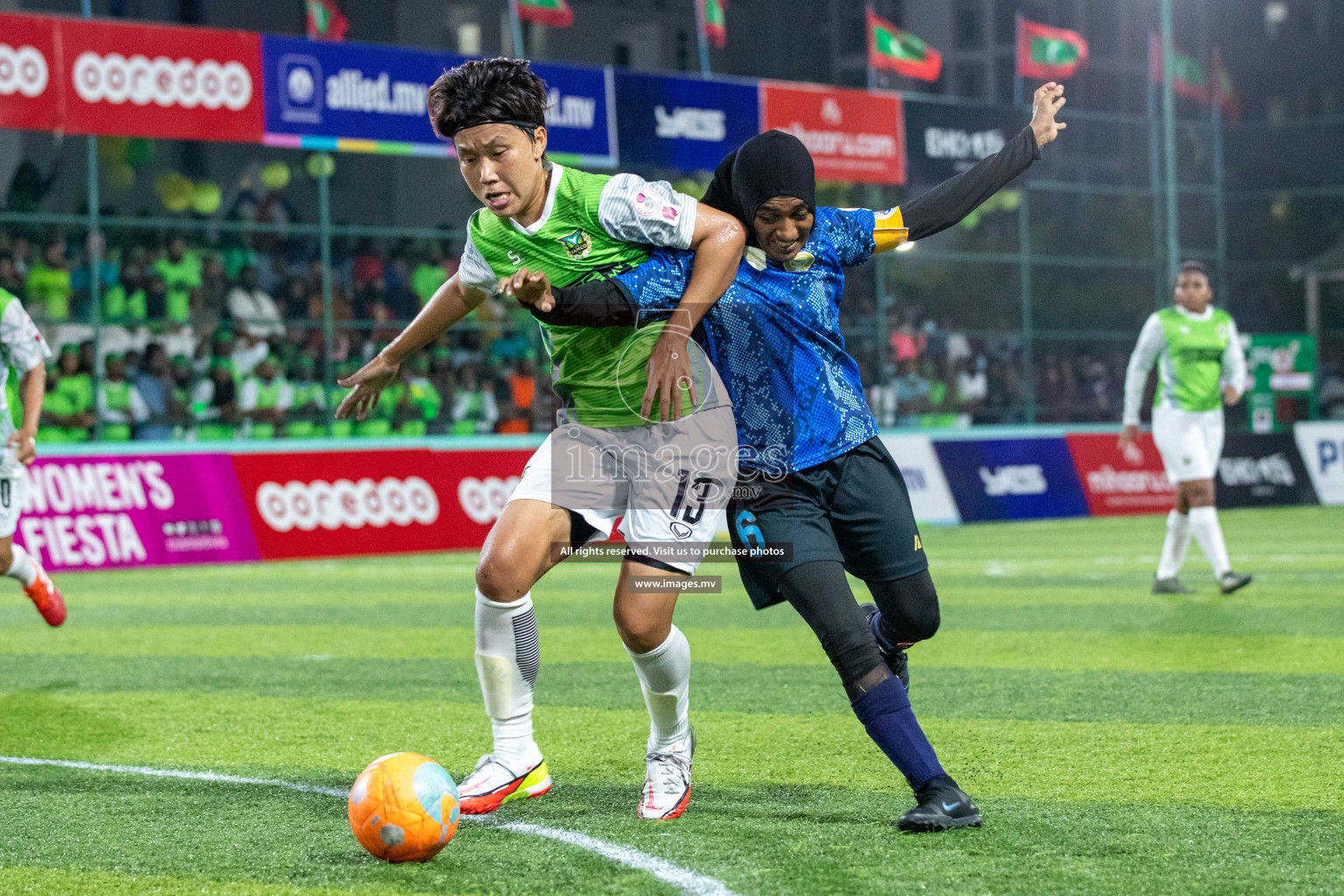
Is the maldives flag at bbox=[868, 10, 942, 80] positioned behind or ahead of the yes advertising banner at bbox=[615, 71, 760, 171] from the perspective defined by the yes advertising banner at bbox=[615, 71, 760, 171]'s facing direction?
behind

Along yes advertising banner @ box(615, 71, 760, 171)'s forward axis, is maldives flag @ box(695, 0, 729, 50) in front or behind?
behind

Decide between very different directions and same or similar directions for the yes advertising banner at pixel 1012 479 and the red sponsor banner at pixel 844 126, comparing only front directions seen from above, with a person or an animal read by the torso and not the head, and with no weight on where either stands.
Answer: same or similar directions

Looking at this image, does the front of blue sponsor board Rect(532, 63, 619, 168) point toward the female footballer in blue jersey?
yes

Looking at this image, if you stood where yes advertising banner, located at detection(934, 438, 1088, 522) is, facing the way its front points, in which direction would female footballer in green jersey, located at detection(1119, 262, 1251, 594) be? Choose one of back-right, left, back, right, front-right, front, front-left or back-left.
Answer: front

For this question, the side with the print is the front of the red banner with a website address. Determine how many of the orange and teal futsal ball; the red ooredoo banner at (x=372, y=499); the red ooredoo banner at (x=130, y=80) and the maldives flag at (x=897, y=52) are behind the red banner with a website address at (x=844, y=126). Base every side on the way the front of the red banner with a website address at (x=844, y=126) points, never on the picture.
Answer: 1

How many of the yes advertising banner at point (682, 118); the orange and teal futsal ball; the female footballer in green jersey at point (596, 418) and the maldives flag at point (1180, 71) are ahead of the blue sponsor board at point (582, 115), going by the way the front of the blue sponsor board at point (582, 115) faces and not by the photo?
2

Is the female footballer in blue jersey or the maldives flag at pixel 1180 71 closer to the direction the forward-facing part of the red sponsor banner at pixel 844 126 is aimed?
the female footballer in blue jersey

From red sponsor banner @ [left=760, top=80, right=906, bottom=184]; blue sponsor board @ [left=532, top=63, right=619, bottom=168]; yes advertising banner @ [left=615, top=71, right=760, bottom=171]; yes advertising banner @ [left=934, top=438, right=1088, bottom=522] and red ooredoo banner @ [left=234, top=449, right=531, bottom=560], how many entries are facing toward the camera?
5

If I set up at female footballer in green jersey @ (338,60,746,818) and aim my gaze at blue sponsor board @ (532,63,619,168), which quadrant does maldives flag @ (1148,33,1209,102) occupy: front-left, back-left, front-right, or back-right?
front-right

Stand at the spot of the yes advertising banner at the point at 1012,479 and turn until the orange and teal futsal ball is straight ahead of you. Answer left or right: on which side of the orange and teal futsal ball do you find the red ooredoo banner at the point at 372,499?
right

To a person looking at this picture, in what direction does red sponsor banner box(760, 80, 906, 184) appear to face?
facing the viewer

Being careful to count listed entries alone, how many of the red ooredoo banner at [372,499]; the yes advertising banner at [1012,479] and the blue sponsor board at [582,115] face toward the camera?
3

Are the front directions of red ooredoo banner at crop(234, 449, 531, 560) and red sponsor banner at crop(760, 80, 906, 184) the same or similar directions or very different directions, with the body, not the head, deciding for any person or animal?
same or similar directions

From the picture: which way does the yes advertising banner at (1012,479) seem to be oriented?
toward the camera

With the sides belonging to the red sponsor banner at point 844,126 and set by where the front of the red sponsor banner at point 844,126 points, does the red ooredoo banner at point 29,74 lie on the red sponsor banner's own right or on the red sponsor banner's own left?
on the red sponsor banner's own right
